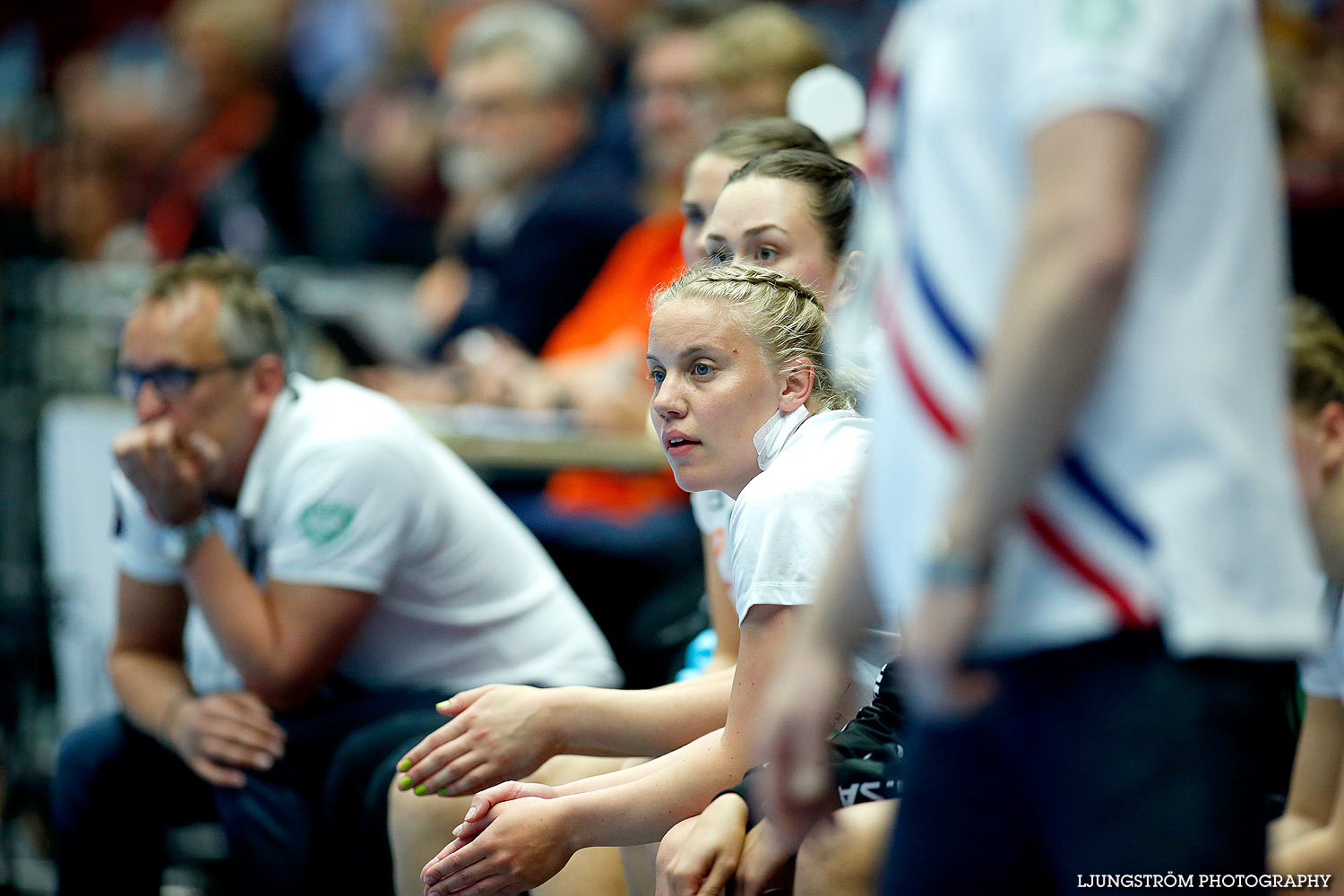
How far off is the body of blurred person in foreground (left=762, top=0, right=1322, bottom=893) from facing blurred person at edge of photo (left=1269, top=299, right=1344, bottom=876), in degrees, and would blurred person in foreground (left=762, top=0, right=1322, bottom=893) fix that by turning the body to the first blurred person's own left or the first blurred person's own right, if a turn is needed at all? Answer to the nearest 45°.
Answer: approximately 90° to the first blurred person's own right

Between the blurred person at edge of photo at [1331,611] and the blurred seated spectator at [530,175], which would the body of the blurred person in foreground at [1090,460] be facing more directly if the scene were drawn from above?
the blurred seated spectator

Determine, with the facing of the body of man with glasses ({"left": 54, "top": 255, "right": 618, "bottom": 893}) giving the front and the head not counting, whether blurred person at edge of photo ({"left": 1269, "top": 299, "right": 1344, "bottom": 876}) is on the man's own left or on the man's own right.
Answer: on the man's own left

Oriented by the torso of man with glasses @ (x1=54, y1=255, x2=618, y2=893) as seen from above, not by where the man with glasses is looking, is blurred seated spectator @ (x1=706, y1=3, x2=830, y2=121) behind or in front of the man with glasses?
behind

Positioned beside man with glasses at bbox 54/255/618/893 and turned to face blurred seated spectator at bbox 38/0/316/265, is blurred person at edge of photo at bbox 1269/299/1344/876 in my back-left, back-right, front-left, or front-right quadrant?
back-right

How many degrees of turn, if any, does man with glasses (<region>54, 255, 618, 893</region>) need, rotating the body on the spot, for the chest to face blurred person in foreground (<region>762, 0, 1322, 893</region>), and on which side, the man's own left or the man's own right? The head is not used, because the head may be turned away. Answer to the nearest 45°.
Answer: approximately 45° to the man's own left
